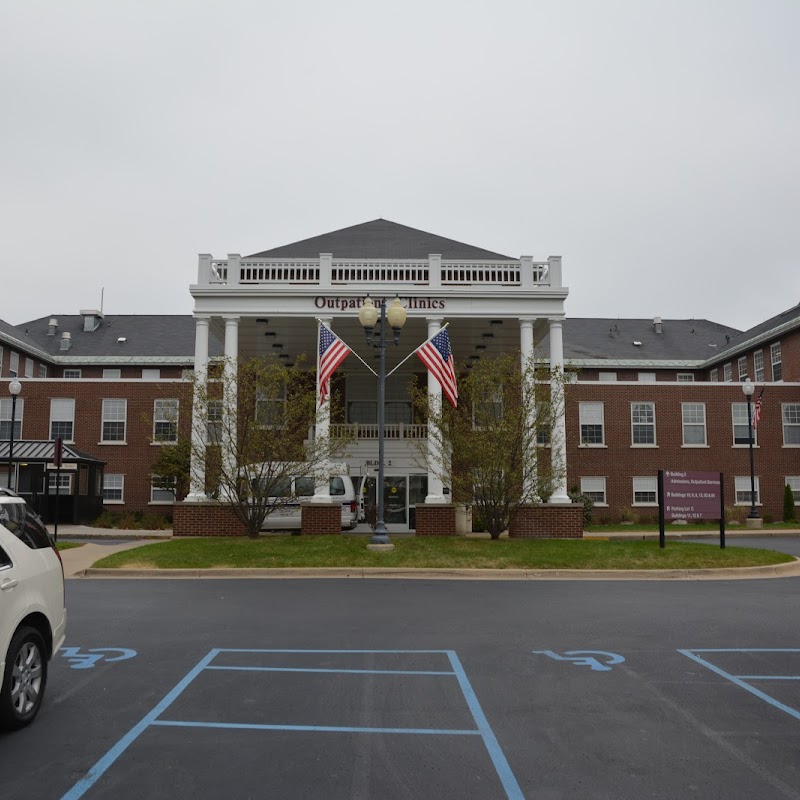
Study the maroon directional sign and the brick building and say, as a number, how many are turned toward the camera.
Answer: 2

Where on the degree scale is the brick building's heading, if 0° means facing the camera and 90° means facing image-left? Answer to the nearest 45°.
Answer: approximately 0°

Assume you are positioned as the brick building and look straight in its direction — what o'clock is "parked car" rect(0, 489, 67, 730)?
The parked car is roughly at 12 o'clock from the brick building.

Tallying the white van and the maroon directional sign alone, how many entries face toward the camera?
1

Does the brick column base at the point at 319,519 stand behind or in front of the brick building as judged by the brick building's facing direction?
in front

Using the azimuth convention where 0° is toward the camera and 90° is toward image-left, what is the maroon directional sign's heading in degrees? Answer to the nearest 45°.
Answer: approximately 0°
